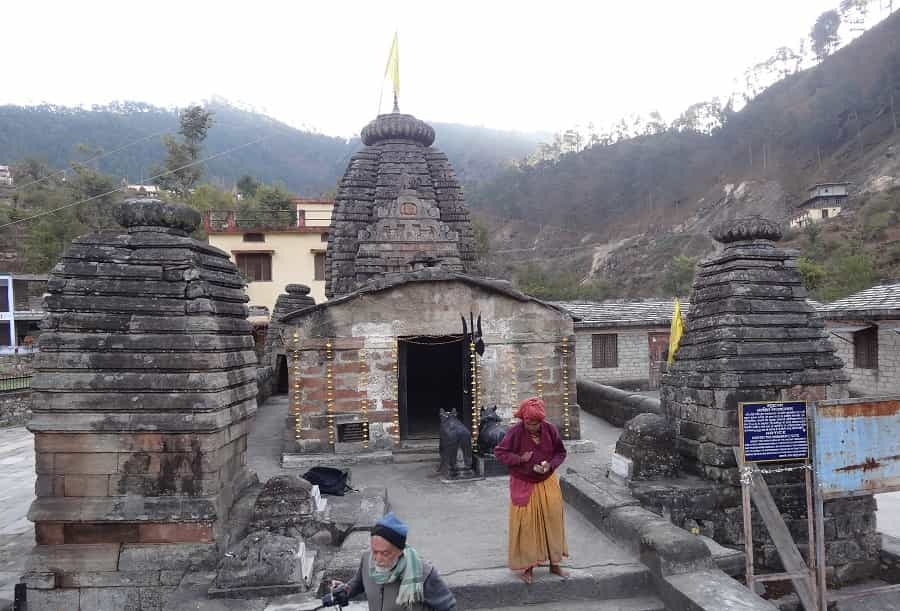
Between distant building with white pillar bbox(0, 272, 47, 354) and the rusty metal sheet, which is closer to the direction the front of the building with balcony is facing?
the rusty metal sheet

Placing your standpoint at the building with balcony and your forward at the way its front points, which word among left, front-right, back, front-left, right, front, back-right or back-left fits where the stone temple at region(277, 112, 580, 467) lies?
front

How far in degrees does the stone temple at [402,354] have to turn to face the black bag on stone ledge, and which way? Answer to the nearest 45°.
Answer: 0° — it already faces it

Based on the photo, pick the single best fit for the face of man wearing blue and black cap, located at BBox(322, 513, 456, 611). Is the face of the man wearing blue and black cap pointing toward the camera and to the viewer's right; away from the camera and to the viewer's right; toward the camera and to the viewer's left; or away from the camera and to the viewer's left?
toward the camera and to the viewer's left

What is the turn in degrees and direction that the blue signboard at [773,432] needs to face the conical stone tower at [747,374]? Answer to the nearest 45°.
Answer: approximately 180°

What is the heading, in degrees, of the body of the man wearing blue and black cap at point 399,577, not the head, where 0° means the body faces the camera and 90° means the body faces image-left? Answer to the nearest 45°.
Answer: approximately 45°

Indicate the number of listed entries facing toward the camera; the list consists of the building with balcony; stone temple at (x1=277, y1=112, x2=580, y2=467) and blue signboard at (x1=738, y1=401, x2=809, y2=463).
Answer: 3

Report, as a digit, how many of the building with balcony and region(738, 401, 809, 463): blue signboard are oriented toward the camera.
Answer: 2

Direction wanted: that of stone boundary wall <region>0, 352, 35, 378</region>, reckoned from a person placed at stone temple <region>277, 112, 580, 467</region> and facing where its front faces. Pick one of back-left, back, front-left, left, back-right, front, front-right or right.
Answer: back-right

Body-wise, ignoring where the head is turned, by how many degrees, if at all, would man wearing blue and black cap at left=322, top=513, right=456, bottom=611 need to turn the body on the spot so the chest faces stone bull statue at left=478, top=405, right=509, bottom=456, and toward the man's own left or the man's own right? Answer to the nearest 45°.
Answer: approximately 135° to the man's own right

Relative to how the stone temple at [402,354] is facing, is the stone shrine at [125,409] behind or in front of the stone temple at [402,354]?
in front
